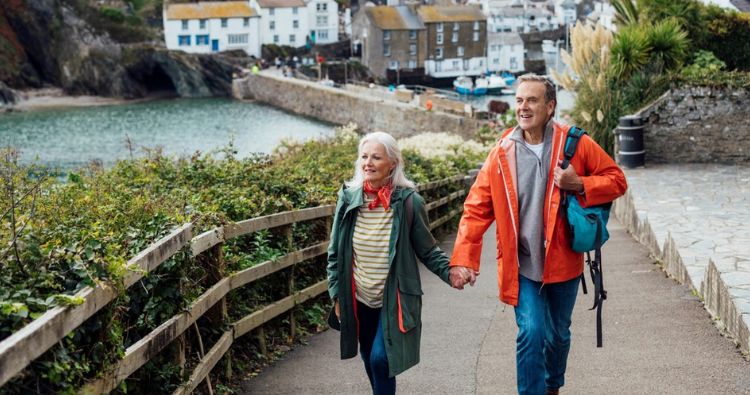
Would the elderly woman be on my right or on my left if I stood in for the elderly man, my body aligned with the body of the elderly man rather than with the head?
on my right

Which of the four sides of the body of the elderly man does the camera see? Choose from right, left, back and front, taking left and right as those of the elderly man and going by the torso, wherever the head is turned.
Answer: front

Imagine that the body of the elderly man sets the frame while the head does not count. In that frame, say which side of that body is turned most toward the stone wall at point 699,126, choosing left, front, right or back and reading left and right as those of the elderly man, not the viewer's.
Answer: back

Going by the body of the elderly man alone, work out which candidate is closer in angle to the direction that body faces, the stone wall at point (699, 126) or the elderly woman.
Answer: the elderly woman

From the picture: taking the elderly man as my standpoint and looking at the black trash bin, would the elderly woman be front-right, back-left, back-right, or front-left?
back-left

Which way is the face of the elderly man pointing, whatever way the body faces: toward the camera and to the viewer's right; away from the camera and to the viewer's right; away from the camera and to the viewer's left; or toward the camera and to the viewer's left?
toward the camera and to the viewer's left

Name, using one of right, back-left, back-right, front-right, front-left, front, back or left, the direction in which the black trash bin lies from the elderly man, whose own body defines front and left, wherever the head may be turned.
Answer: back

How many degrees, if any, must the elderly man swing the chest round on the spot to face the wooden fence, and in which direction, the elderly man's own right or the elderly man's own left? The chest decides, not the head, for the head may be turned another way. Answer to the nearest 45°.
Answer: approximately 90° to the elderly man's own right
